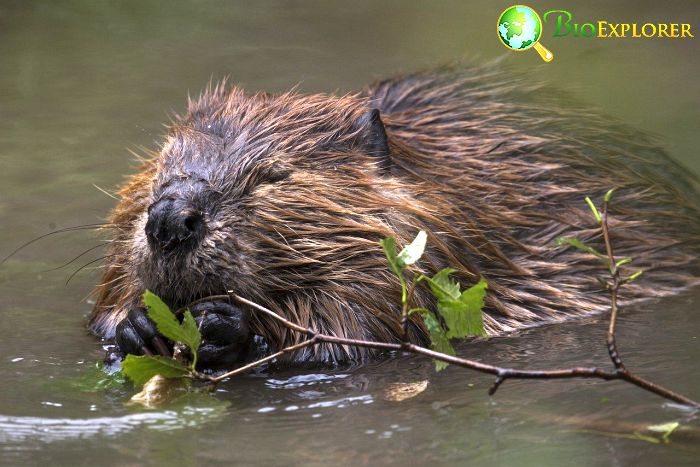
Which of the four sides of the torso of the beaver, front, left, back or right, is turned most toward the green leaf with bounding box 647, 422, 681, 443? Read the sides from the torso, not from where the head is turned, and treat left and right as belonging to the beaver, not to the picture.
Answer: left

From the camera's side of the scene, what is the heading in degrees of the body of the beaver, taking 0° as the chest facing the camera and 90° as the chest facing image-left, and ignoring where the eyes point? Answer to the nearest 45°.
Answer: approximately 45°
